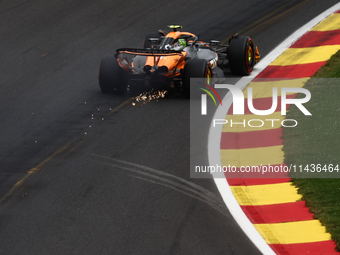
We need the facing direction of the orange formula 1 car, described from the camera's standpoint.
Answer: facing away from the viewer and to the right of the viewer
